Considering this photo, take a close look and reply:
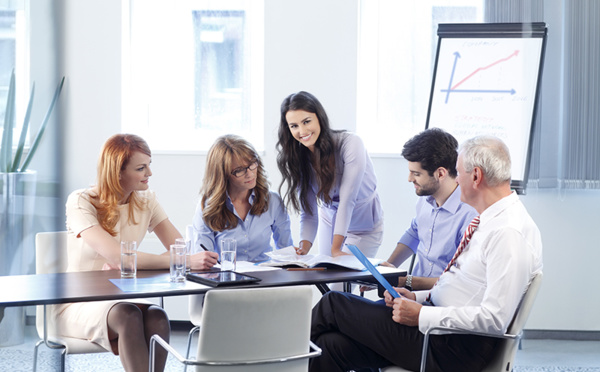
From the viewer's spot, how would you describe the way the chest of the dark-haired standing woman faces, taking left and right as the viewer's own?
facing the viewer and to the left of the viewer

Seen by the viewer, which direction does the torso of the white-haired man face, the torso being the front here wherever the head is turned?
to the viewer's left

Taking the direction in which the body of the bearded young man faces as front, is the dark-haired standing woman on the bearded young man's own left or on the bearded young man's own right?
on the bearded young man's own right

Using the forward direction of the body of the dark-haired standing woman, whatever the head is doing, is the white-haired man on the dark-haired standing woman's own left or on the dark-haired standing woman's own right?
on the dark-haired standing woman's own left

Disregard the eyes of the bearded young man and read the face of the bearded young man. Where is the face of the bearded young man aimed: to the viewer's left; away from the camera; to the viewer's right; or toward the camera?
to the viewer's left

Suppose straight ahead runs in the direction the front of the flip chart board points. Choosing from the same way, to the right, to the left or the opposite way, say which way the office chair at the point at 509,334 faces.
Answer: to the right

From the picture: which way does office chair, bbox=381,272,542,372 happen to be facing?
to the viewer's left

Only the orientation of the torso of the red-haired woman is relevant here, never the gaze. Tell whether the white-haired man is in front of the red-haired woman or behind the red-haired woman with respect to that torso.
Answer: in front

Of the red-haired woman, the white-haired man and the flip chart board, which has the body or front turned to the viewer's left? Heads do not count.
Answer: the white-haired man

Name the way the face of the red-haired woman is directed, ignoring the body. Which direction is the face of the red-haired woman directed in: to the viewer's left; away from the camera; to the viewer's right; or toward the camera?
to the viewer's right

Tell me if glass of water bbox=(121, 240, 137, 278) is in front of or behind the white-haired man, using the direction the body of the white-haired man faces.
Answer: in front

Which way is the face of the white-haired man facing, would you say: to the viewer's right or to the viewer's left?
to the viewer's left

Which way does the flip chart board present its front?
toward the camera

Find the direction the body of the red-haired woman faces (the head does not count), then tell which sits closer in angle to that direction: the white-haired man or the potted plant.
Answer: the white-haired man
